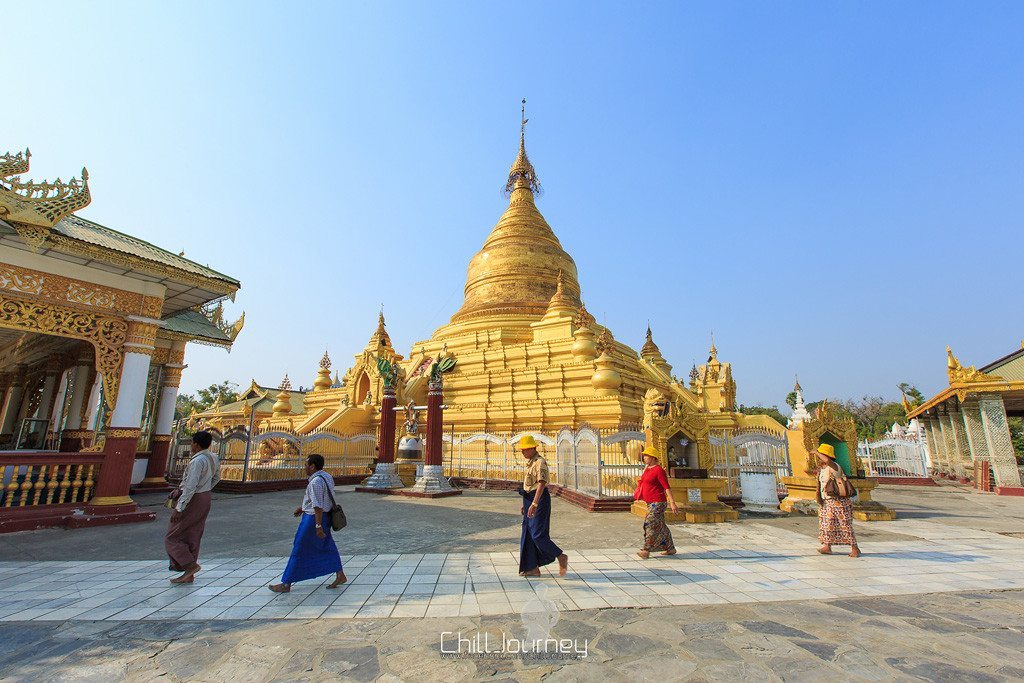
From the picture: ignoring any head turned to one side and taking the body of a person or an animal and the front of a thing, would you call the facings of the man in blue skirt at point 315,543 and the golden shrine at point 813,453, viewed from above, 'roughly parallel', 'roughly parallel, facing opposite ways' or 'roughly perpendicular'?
roughly perpendicular

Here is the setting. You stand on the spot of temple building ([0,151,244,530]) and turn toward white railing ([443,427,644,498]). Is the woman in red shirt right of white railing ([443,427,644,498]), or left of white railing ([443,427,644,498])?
right

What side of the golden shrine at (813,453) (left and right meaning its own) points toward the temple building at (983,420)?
left

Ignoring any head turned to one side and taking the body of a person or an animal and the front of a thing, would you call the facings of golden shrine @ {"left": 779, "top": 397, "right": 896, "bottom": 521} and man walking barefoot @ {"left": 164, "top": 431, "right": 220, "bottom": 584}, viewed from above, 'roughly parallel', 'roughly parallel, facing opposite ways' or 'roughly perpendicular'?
roughly perpendicular

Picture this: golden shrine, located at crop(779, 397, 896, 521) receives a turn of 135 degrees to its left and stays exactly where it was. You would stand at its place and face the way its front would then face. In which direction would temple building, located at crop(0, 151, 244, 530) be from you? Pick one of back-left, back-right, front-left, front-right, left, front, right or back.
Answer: back-left

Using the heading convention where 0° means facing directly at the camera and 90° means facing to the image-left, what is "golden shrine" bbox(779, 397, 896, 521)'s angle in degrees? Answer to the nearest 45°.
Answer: approximately 315°
